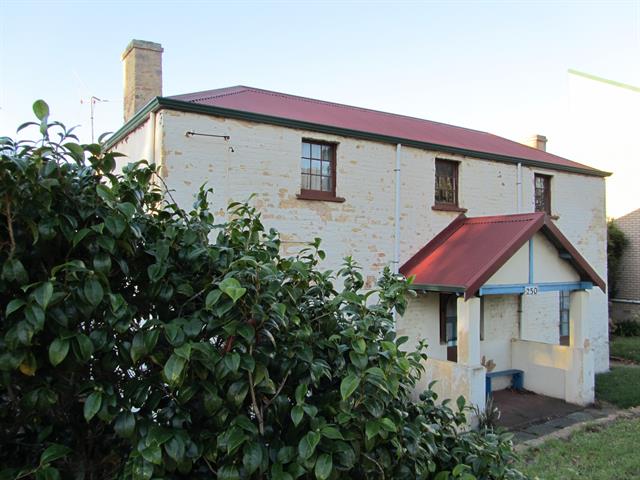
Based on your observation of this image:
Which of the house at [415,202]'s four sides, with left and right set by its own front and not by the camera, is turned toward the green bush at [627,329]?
left

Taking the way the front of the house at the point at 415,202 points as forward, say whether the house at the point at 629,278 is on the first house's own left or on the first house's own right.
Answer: on the first house's own left

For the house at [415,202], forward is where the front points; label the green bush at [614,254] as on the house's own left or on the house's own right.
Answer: on the house's own left
